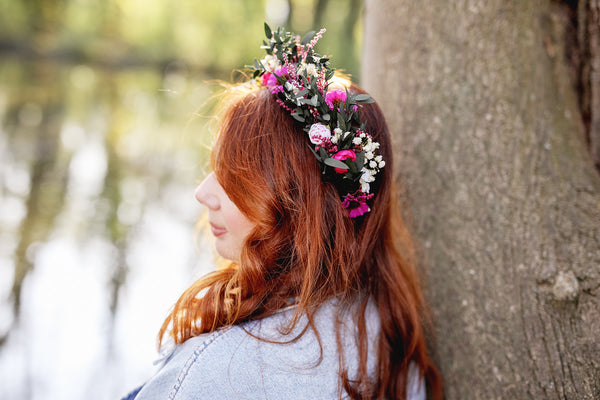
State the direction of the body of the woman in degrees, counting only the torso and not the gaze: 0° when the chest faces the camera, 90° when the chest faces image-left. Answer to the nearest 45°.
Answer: approximately 135°

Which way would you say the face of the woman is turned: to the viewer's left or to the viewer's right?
to the viewer's left
